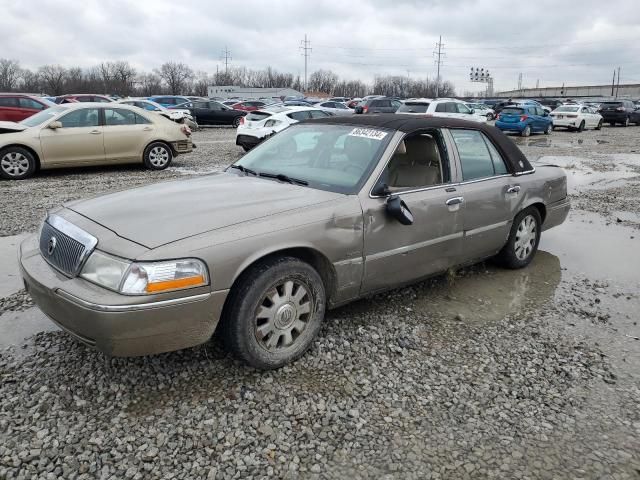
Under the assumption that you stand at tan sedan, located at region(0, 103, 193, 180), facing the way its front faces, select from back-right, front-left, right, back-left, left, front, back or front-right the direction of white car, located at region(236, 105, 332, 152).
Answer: back-right

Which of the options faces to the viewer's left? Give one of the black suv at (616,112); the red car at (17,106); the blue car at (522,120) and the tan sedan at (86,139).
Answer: the tan sedan

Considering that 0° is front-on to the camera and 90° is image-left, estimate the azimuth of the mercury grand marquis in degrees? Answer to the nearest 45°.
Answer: approximately 45°

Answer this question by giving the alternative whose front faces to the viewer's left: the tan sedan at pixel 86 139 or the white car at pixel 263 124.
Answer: the tan sedan

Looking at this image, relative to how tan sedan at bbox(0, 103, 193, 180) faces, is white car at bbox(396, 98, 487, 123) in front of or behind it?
behind

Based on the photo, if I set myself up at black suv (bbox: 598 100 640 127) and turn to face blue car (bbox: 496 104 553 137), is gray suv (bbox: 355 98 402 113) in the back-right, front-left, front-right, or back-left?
front-right

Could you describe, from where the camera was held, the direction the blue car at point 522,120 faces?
facing away from the viewer and to the right of the viewer

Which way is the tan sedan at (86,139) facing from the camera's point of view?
to the viewer's left

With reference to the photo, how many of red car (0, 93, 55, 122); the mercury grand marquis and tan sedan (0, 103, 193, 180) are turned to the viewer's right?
1
